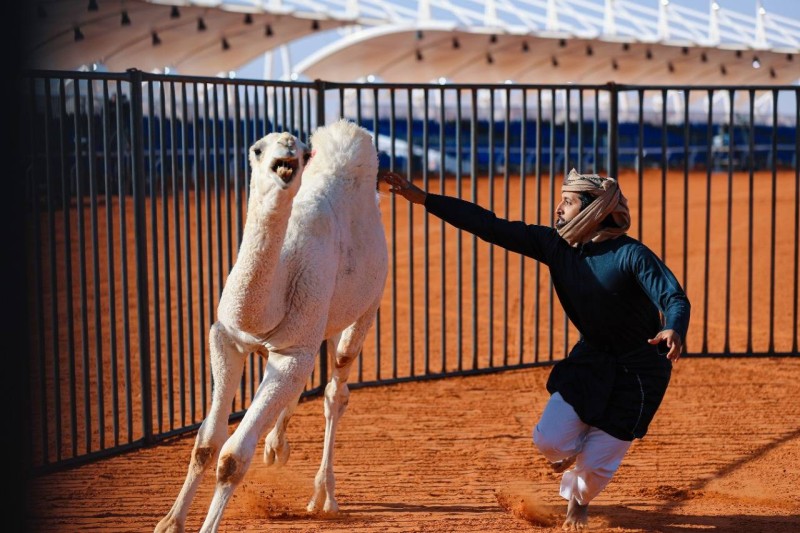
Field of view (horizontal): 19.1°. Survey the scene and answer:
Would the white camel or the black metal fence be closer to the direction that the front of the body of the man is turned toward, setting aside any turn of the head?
the white camel

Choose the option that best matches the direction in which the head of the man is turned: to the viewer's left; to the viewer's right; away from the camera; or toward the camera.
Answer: to the viewer's left

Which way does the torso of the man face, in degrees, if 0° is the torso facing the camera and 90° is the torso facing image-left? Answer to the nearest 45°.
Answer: approximately 45°

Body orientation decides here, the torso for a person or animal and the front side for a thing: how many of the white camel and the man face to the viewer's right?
0

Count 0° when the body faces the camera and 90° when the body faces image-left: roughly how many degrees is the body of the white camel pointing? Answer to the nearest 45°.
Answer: approximately 45°
